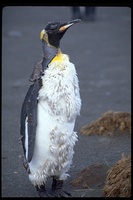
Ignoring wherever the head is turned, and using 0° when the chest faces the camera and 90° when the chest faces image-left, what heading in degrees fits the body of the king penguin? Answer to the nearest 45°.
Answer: approximately 315°
